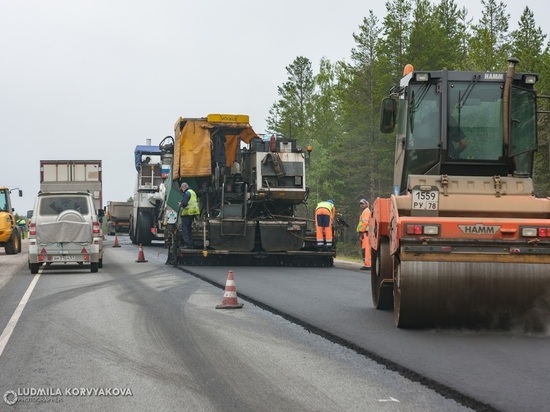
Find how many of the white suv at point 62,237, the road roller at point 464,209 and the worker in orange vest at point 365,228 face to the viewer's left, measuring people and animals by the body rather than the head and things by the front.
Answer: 1

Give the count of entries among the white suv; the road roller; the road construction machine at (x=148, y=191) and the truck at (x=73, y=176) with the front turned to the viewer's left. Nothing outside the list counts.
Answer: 0

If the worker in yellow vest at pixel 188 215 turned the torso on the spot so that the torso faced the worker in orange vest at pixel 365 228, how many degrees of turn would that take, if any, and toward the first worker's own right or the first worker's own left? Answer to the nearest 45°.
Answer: approximately 180°

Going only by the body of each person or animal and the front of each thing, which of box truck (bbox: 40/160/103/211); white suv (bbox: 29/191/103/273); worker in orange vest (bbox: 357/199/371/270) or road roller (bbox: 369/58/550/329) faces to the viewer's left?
the worker in orange vest

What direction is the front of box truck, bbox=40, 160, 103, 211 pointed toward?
away from the camera

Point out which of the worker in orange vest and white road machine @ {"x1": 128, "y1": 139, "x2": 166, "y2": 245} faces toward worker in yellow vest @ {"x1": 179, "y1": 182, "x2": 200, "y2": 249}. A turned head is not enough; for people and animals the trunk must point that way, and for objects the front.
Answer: the worker in orange vest

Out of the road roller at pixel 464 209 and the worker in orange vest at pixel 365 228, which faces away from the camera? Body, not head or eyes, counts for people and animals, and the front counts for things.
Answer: the road roller

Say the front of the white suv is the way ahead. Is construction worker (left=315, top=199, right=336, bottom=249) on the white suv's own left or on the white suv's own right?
on the white suv's own right

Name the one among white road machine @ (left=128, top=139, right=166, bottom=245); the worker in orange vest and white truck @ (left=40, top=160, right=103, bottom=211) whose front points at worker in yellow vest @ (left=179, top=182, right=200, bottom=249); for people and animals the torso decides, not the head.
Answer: the worker in orange vest

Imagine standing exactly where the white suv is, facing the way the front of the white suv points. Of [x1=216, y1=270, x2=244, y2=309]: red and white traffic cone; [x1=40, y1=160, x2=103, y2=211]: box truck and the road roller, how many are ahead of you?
1

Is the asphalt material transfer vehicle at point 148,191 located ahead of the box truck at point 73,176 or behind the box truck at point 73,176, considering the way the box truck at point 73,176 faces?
behind

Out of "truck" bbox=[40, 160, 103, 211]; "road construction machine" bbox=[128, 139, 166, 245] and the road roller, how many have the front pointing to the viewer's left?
0

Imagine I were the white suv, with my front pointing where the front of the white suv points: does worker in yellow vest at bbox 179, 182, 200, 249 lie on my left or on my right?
on my right

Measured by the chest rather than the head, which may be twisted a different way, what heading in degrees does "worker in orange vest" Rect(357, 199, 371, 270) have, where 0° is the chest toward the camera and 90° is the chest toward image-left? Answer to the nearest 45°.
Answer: approximately 90°

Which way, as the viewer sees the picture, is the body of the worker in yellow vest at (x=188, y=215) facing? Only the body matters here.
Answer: to the viewer's left

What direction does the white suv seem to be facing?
away from the camera
